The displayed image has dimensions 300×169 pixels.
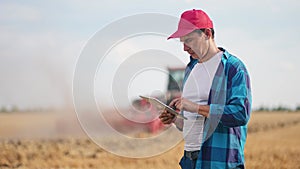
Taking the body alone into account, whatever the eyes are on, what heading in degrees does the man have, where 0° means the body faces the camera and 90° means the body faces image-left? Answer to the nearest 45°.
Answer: approximately 45°
